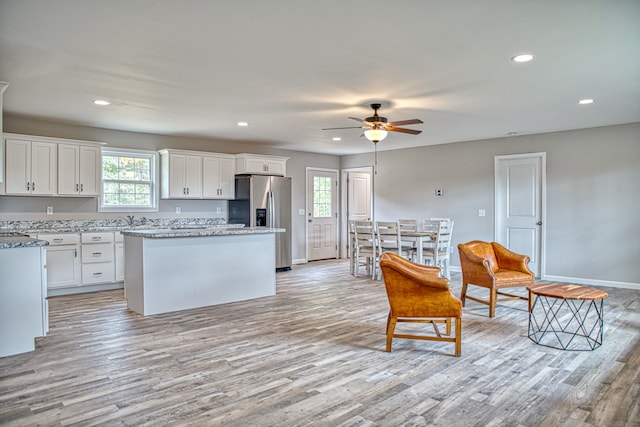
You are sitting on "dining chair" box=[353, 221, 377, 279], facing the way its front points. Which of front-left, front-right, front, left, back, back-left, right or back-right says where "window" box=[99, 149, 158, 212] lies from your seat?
back-left

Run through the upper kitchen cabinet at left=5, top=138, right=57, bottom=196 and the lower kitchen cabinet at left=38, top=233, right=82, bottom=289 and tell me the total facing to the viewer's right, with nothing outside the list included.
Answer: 0

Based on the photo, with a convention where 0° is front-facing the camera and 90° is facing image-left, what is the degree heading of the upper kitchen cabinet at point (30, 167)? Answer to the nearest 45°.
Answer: approximately 0°

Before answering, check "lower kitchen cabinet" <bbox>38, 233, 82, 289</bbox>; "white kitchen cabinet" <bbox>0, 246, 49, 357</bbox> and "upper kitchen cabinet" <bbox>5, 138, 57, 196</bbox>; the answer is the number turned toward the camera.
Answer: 2

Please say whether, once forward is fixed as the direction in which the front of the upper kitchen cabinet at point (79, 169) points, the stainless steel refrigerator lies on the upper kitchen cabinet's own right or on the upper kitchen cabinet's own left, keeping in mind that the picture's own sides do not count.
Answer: on the upper kitchen cabinet's own left

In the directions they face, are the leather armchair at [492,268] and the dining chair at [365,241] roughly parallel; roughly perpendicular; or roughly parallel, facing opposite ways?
roughly perpendicular

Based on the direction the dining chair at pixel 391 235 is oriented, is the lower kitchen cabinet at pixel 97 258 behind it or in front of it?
behind

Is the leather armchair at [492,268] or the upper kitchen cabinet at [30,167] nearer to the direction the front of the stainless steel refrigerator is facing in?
the leather armchair
